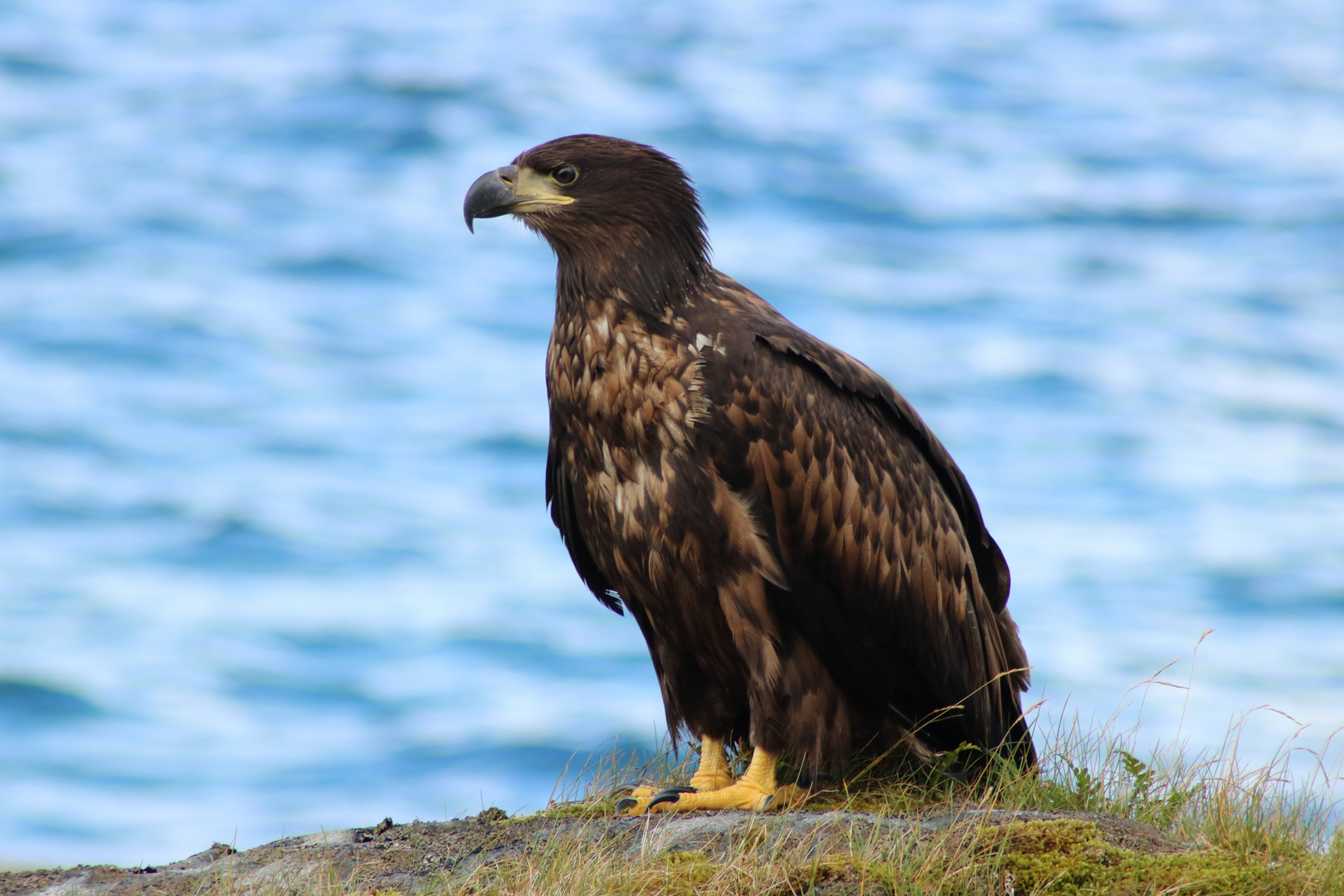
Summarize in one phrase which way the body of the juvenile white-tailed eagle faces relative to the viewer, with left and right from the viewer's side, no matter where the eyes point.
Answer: facing the viewer and to the left of the viewer
